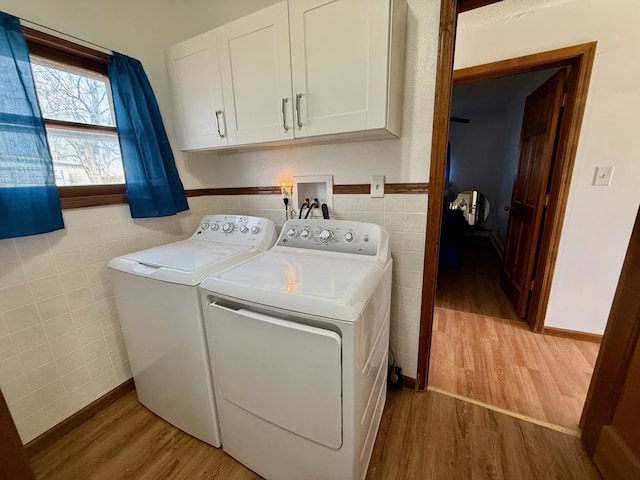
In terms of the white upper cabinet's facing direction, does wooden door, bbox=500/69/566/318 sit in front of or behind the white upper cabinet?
behind

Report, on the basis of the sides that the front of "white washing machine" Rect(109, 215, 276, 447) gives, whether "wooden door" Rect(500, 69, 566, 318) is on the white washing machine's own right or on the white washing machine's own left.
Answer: on the white washing machine's own left

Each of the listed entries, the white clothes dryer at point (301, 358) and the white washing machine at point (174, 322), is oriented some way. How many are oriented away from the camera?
0

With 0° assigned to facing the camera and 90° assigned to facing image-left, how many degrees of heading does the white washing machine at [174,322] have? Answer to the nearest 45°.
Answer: approximately 45°

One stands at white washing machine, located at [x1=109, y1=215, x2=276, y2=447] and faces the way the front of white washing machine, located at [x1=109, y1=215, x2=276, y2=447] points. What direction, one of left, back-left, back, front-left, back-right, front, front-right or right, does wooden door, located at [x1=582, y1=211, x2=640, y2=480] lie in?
left

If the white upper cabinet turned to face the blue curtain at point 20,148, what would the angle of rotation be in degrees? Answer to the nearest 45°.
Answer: approximately 45° to its right

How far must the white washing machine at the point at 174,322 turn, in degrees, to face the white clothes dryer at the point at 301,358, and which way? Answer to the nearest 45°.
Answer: approximately 90° to its left

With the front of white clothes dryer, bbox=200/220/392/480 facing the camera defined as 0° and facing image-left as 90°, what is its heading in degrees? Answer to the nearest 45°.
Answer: approximately 45°

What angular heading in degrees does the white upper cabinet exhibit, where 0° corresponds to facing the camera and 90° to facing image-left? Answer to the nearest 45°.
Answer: approximately 45°

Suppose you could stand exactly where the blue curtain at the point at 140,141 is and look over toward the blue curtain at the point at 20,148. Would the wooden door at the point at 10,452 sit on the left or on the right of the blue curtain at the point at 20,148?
left

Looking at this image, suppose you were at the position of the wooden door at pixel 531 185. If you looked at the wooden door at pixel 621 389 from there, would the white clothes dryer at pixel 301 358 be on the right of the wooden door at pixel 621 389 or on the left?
right

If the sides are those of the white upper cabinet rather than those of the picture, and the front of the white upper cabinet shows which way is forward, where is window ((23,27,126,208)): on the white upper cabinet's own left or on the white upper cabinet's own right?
on the white upper cabinet's own right
